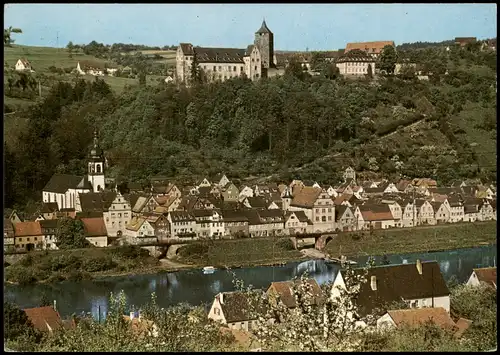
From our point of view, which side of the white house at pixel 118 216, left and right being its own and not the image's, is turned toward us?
front

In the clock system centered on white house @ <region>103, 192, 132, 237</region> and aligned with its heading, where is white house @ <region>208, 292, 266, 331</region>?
white house @ <region>208, 292, 266, 331</region> is roughly at 12 o'clock from white house @ <region>103, 192, 132, 237</region>.

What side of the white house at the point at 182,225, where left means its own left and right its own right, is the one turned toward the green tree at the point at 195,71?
back

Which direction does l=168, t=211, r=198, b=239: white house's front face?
toward the camera

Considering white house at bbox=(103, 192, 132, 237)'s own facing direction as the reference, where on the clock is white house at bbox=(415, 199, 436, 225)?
white house at bbox=(415, 199, 436, 225) is roughly at 9 o'clock from white house at bbox=(103, 192, 132, 237).

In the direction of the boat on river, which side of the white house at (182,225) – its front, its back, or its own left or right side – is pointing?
front

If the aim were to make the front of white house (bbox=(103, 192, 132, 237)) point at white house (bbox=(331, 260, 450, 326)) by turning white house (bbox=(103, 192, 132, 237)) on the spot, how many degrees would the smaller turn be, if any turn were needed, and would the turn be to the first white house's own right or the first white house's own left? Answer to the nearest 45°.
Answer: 0° — it already faces it

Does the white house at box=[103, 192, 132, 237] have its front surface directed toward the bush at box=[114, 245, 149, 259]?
yes

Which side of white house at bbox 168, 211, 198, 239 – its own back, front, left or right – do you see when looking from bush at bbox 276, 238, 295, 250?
left

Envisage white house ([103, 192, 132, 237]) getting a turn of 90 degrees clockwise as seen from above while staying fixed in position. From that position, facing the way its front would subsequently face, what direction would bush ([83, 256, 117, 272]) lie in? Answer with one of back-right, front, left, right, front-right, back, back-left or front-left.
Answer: left

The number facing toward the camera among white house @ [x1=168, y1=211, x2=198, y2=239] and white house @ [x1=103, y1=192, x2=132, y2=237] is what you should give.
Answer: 2

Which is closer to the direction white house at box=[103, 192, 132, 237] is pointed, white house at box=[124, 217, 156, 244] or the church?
the white house

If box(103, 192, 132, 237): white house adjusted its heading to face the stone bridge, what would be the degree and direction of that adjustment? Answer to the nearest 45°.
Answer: approximately 90° to its left

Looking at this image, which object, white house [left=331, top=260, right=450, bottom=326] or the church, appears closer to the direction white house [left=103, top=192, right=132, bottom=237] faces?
the white house
